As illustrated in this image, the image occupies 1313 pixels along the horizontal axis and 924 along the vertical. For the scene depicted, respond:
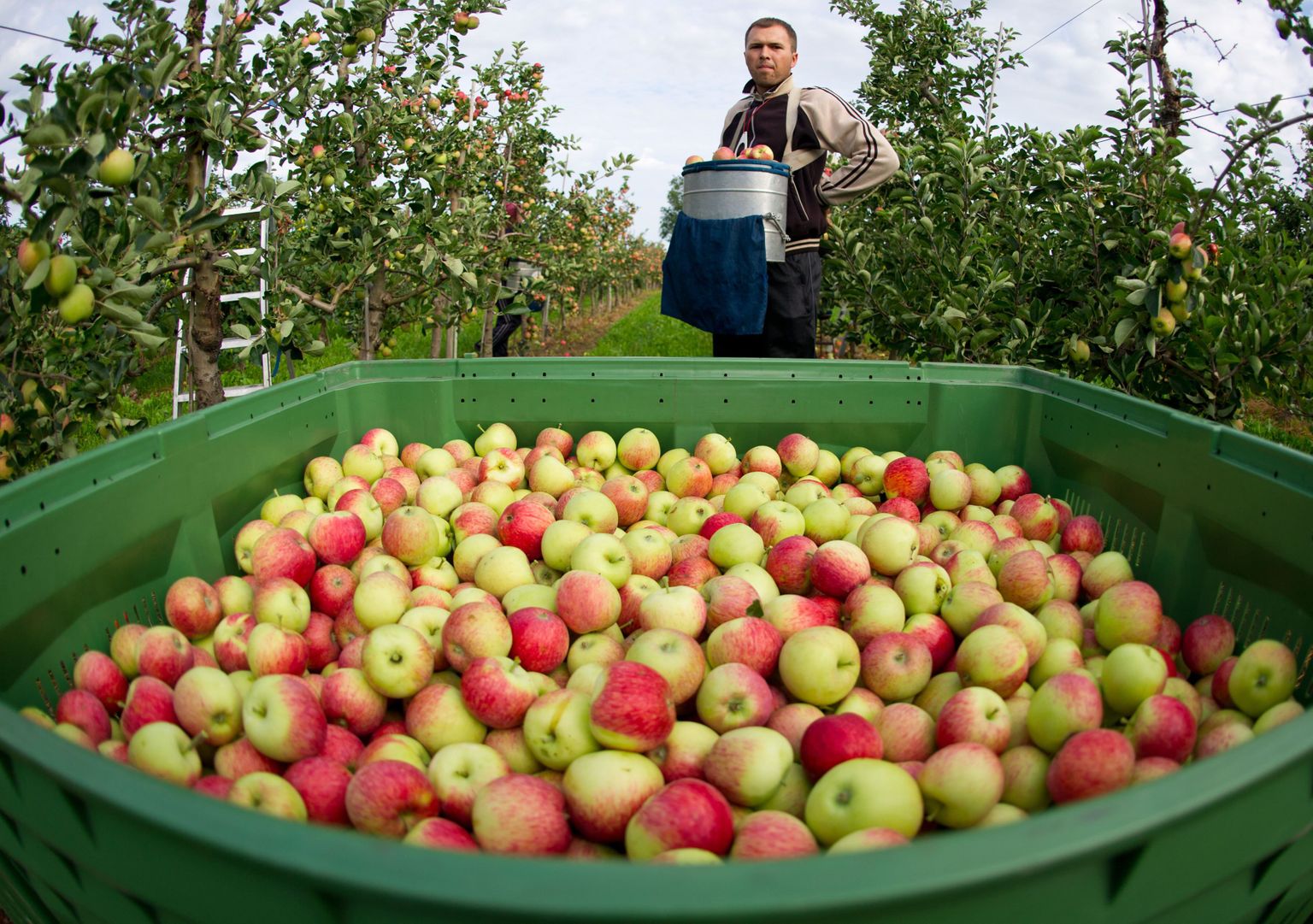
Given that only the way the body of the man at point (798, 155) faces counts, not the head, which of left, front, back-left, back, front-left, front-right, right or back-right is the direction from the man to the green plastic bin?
front-left

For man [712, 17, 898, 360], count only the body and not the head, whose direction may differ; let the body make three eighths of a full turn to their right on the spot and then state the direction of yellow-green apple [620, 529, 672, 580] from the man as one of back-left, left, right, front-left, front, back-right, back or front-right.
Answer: back

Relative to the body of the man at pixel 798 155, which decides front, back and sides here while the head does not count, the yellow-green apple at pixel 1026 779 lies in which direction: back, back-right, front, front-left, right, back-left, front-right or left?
front-left

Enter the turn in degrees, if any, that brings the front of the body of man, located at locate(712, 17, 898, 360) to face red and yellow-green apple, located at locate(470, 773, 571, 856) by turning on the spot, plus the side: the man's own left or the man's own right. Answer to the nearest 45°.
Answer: approximately 45° to the man's own left

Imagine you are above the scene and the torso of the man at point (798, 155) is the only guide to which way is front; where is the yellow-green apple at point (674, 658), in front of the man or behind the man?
in front

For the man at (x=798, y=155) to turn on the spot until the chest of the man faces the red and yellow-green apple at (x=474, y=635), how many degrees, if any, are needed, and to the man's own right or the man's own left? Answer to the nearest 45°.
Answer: approximately 45° to the man's own left

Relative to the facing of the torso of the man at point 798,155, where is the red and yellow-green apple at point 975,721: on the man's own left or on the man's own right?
on the man's own left

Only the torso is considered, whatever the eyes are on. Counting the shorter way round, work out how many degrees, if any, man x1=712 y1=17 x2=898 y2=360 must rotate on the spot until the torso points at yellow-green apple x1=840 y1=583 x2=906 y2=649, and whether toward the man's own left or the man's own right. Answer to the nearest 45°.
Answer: approximately 45° to the man's own left

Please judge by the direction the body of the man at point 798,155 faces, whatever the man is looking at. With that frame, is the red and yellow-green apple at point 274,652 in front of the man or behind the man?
in front

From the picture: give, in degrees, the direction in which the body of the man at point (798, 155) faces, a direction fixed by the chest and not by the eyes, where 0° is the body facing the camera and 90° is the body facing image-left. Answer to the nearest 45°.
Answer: approximately 45°

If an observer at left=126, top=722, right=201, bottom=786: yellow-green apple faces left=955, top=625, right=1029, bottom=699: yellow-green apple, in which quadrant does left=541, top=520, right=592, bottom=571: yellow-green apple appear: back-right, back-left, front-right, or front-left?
front-left
